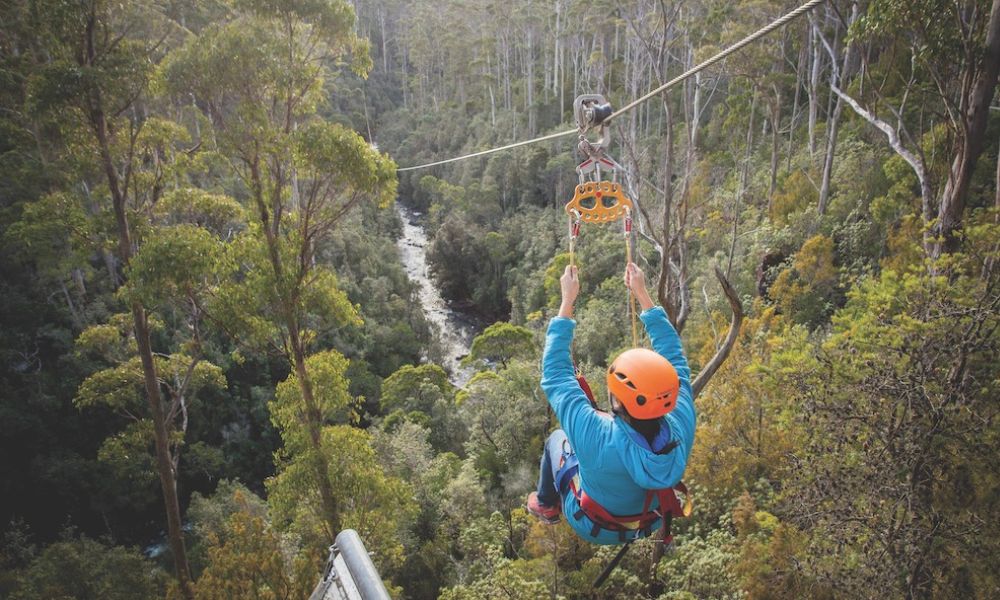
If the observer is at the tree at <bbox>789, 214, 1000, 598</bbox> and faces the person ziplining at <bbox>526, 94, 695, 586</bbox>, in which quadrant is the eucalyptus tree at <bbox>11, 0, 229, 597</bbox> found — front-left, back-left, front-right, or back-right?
front-right

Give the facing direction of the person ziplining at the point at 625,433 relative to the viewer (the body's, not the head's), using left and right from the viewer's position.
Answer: facing away from the viewer and to the left of the viewer

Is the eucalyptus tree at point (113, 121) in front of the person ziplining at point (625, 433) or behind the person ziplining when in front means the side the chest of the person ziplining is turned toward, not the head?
in front

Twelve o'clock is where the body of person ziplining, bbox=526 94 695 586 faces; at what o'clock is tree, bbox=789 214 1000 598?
The tree is roughly at 3 o'clock from the person ziplining.

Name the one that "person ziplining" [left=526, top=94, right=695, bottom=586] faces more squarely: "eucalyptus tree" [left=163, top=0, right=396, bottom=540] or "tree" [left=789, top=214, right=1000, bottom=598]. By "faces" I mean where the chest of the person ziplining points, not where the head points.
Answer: the eucalyptus tree

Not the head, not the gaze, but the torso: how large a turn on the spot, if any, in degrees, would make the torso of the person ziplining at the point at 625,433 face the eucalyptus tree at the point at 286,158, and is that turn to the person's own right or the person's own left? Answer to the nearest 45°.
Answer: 0° — they already face it
